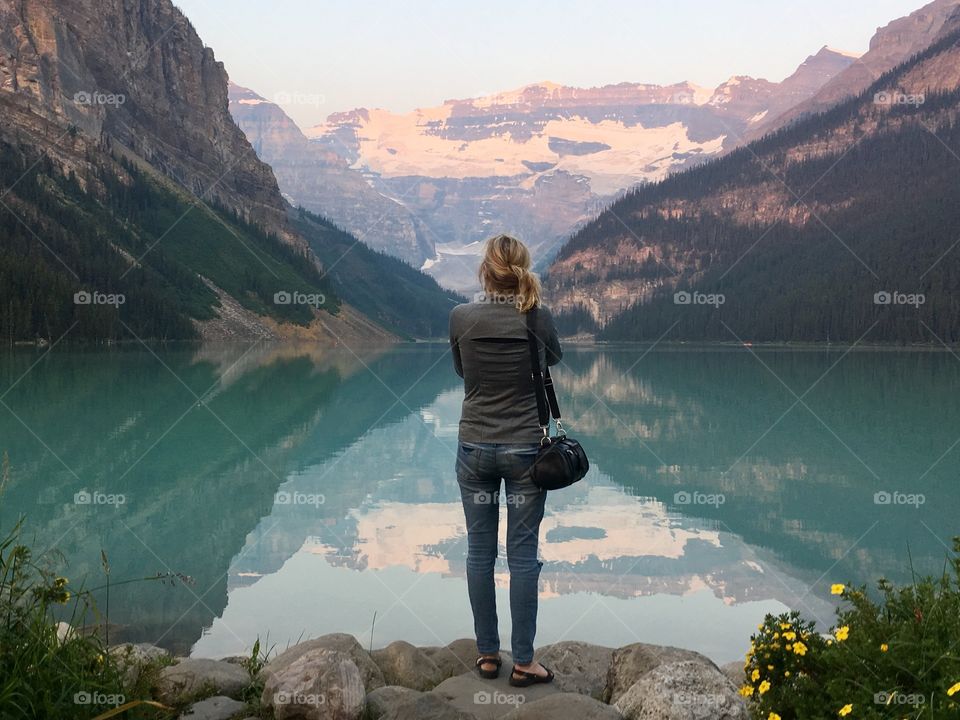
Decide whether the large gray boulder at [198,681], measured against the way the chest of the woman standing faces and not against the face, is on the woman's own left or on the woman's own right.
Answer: on the woman's own left

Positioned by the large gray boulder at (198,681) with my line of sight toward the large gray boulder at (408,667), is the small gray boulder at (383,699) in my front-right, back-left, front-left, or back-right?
front-right

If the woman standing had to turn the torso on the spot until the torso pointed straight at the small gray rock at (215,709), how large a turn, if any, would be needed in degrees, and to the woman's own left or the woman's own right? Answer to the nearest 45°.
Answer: approximately 90° to the woman's own left

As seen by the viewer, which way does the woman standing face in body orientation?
away from the camera

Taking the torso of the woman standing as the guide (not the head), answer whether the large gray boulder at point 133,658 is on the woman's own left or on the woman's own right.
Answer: on the woman's own left

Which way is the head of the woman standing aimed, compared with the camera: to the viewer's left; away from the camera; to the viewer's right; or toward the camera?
away from the camera
